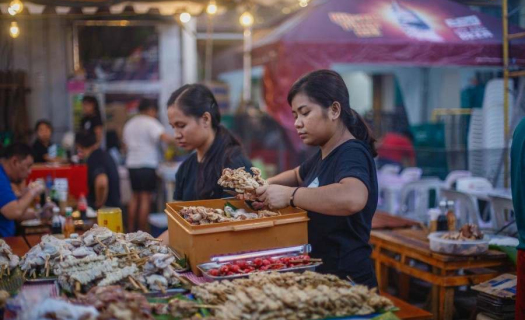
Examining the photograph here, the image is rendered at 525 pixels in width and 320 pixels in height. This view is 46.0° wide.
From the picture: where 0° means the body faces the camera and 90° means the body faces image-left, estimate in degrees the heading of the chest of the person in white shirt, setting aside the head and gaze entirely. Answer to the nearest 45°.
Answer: approximately 225°

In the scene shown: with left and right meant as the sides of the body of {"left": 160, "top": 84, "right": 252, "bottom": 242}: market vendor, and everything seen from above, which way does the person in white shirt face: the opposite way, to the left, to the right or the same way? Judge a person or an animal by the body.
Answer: the opposite way

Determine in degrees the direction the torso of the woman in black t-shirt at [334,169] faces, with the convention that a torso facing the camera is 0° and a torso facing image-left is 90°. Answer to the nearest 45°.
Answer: approximately 45°

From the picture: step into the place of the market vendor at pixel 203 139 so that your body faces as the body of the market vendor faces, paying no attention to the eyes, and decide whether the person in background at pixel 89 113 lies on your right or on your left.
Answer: on your right

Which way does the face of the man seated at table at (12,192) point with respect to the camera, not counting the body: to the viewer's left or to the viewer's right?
to the viewer's right

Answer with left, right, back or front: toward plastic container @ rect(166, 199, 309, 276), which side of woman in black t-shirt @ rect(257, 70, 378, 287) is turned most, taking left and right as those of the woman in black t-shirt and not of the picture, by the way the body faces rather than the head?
front

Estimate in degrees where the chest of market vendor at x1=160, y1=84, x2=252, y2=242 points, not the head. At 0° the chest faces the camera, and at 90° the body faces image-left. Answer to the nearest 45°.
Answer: approximately 45°

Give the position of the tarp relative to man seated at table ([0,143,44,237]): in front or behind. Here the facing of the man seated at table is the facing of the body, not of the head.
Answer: in front

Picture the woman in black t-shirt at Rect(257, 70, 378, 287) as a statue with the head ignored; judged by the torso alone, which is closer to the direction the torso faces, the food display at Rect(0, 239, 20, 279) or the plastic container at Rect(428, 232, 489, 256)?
the food display

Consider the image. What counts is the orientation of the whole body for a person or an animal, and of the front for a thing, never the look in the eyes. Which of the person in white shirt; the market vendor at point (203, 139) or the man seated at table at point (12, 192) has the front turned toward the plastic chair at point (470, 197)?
the man seated at table

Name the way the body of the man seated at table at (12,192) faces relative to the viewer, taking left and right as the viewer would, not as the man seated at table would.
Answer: facing to the right of the viewer

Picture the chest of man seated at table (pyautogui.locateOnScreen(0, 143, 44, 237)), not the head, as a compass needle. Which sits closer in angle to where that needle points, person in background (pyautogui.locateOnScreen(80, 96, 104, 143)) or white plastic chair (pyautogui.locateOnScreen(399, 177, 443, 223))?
the white plastic chair
